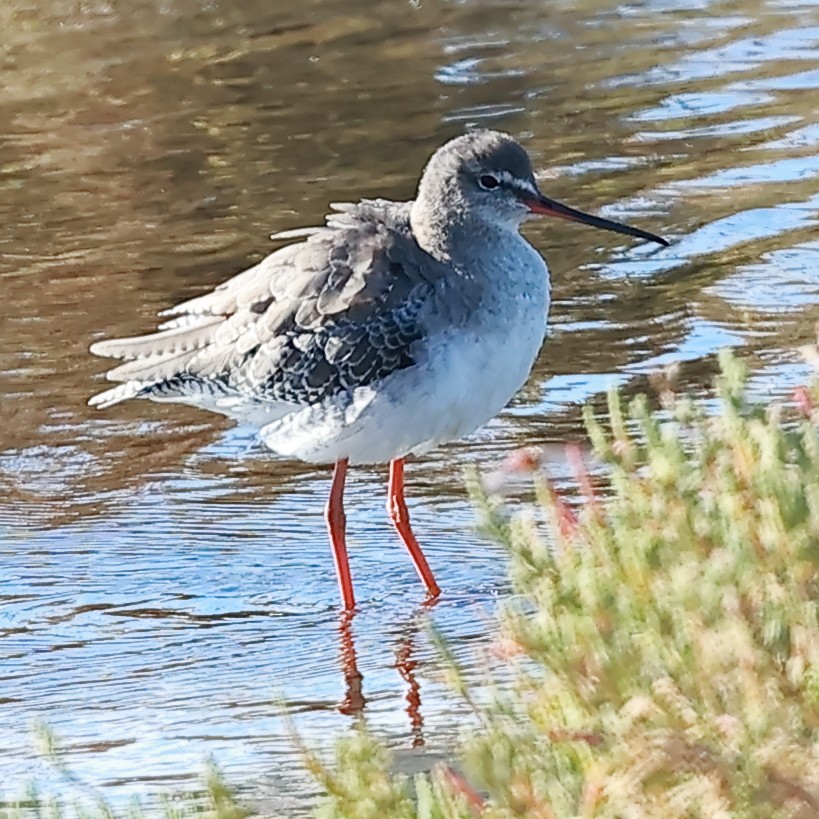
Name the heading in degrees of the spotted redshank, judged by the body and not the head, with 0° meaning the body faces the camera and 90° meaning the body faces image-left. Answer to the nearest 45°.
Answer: approximately 270°

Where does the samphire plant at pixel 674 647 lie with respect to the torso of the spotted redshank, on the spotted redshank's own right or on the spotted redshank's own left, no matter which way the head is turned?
on the spotted redshank's own right
